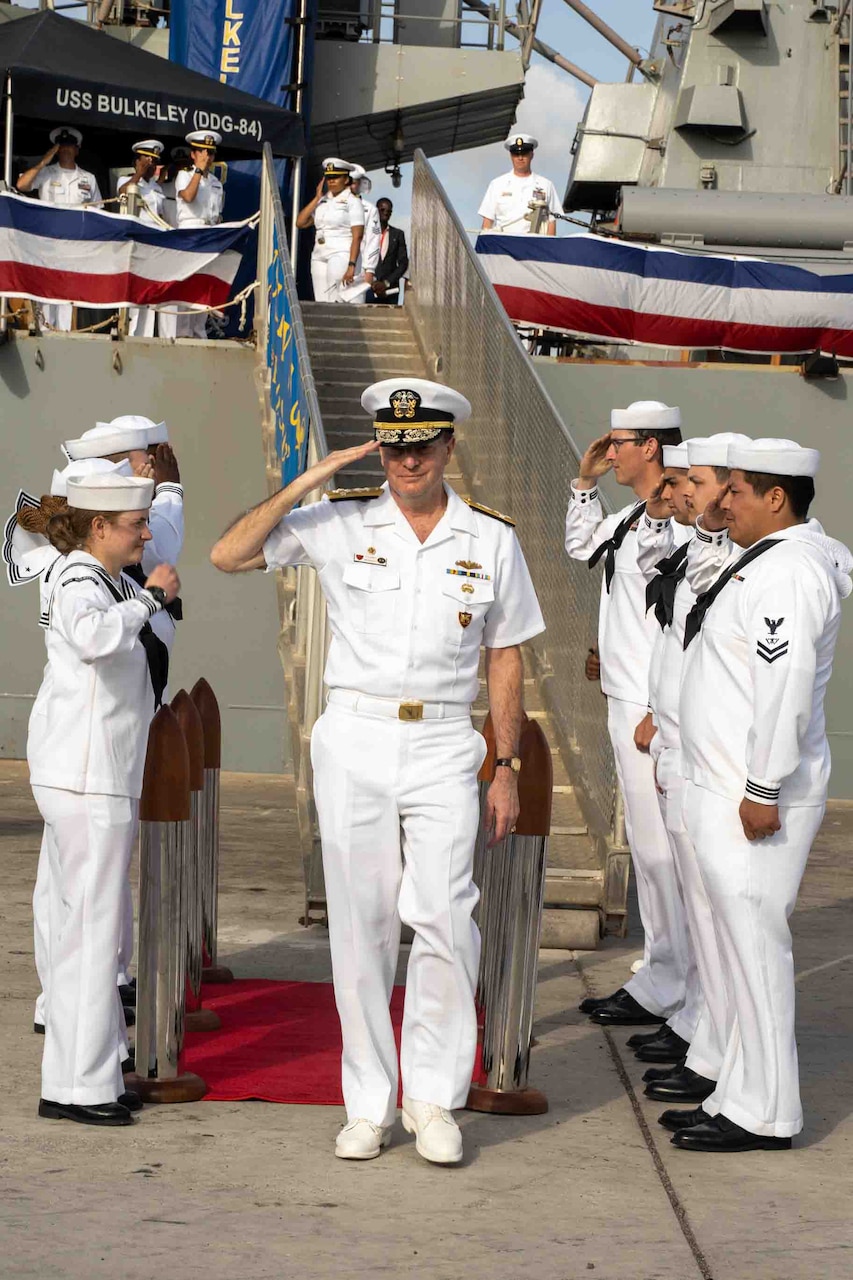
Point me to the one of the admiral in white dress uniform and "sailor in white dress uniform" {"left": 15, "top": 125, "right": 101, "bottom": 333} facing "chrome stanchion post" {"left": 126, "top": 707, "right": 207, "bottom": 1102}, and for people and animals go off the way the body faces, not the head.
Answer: the sailor in white dress uniform

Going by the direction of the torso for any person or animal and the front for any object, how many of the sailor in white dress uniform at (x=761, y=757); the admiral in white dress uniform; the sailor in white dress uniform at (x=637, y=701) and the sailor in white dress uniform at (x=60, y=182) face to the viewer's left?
2

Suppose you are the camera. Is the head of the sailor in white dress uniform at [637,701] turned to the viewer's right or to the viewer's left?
to the viewer's left

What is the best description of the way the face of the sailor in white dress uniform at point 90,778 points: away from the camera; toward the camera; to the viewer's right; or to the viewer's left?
to the viewer's right

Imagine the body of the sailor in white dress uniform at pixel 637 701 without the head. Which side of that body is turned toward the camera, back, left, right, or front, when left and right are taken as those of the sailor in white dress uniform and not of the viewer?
left

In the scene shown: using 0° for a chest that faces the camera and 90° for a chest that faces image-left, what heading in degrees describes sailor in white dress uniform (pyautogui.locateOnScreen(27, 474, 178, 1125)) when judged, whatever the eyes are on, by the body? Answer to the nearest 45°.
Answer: approximately 270°

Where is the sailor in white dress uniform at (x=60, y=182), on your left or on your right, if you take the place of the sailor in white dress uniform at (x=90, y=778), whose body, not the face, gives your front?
on your left

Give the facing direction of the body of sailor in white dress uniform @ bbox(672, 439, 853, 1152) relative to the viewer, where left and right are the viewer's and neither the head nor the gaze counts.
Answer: facing to the left of the viewer

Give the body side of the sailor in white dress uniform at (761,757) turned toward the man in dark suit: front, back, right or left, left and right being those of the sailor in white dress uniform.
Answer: right
